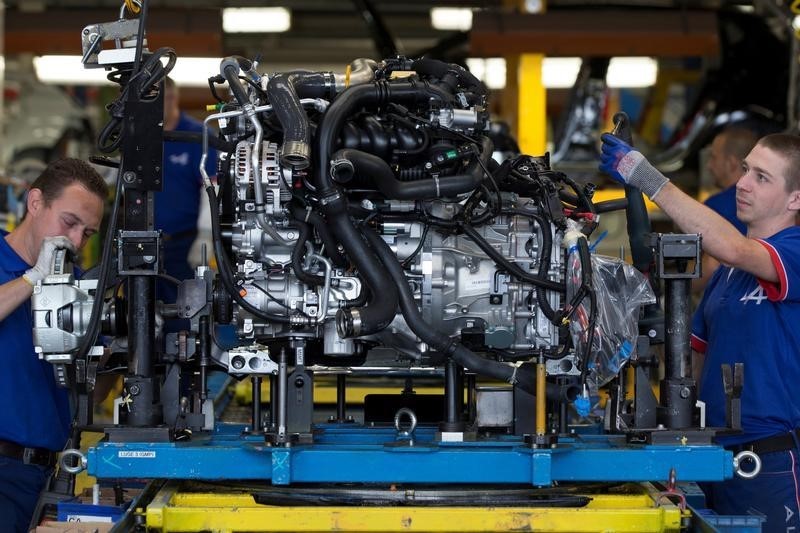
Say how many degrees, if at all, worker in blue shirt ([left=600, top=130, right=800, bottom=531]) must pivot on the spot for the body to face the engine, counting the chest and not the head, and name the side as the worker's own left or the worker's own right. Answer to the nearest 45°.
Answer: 0° — they already face it

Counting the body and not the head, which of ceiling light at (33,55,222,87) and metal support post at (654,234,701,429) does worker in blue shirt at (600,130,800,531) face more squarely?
the metal support post

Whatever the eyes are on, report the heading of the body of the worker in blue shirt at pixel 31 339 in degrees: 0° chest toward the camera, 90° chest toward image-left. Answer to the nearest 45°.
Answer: approximately 315°

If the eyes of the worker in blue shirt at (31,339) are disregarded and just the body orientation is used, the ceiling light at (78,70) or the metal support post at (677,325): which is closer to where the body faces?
the metal support post

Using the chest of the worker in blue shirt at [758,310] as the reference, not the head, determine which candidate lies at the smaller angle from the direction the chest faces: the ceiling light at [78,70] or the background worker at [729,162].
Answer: the ceiling light

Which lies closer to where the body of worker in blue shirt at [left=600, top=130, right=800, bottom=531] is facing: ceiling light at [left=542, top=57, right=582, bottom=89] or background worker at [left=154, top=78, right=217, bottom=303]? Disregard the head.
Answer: the background worker

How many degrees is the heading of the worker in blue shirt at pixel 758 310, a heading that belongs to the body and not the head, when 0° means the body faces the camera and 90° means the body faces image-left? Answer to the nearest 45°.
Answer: approximately 45°

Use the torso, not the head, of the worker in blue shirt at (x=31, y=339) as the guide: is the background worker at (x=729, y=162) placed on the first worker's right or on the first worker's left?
on the first worker's left

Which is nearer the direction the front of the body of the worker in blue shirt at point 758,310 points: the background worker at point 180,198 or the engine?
the engine

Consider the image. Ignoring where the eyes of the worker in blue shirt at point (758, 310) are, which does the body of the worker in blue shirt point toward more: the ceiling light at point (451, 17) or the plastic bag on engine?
the plastic bag on engine

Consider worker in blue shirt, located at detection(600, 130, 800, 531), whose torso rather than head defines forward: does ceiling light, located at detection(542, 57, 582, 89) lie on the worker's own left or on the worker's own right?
on the worker's own right

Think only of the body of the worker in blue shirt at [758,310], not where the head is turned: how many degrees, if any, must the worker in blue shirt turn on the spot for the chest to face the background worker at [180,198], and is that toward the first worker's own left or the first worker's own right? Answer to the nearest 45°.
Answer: approximately 90° to the first worker's own right
